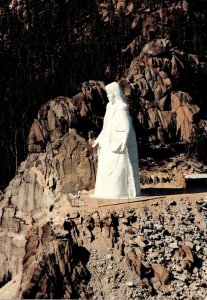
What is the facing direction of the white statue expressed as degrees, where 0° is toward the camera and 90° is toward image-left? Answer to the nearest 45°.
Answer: approximately 45°
